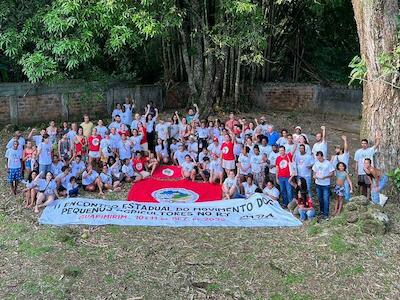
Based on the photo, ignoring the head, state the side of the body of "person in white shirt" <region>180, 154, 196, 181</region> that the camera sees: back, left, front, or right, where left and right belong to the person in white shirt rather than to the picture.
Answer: front

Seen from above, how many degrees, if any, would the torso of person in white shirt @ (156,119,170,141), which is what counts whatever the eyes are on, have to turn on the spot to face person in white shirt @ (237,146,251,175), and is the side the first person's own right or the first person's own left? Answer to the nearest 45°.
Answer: approximately 45° to the first person's own left

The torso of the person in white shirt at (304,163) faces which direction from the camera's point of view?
toward the camera

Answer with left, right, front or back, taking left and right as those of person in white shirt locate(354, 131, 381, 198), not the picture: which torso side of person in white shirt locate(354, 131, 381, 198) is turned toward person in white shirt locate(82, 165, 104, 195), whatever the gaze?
right

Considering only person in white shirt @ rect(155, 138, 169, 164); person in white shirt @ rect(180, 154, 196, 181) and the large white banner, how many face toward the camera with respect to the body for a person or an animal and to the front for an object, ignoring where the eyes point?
3

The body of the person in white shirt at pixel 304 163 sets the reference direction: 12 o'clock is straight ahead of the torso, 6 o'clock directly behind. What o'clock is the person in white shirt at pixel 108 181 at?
the person in white shirt at pixel 108 181 is roughly at 3 o'clock from the person in white shirt at pixel 304 163.

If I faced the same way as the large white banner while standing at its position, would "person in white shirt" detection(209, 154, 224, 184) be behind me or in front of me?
behind

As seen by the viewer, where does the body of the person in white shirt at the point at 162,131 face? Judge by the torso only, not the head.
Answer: toward the camera

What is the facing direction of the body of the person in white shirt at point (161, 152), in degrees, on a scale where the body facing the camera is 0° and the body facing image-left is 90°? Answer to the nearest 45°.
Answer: approximately 0°

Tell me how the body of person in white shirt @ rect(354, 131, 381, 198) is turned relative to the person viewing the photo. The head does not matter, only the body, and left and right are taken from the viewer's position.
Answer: facing the viewer

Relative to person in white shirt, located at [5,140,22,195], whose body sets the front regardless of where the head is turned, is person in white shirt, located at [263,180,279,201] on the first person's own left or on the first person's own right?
on the first person's own left

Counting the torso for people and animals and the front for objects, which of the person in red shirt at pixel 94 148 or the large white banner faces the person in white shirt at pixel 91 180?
the person in red shirt
